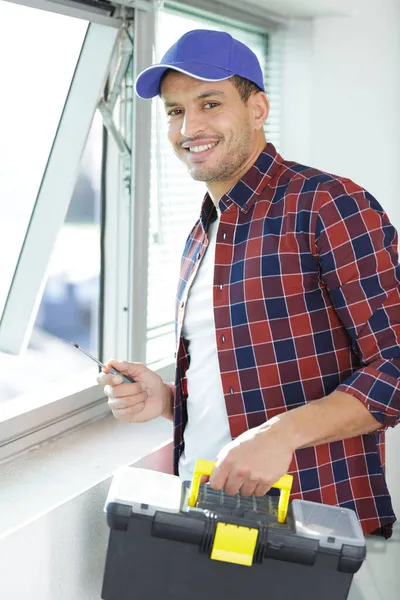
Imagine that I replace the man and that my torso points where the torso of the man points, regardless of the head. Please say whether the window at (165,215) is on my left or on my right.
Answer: on my right

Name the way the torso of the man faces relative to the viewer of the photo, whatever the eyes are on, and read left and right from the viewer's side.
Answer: facing the viewer and to the left of the viewer

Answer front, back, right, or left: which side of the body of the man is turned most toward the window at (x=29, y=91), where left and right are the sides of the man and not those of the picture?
right

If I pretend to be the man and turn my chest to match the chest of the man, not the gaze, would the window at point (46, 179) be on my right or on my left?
on my right
